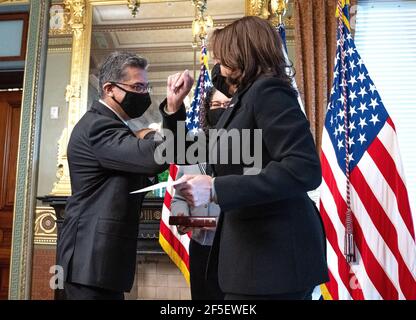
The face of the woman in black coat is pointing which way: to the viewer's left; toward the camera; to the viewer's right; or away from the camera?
to the viewer's left

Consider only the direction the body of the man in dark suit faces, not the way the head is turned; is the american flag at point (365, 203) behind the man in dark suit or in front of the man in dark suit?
in front

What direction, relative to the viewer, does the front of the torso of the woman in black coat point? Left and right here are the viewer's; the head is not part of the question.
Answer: facing to the left of the viewer

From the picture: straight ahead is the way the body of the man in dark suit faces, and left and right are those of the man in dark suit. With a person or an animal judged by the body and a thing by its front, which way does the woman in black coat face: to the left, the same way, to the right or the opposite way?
the opposite way

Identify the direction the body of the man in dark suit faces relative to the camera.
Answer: to the viewer's right

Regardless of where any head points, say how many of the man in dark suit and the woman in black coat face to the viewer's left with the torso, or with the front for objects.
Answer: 1

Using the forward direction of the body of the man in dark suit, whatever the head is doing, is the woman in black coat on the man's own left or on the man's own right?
on the man's own right
